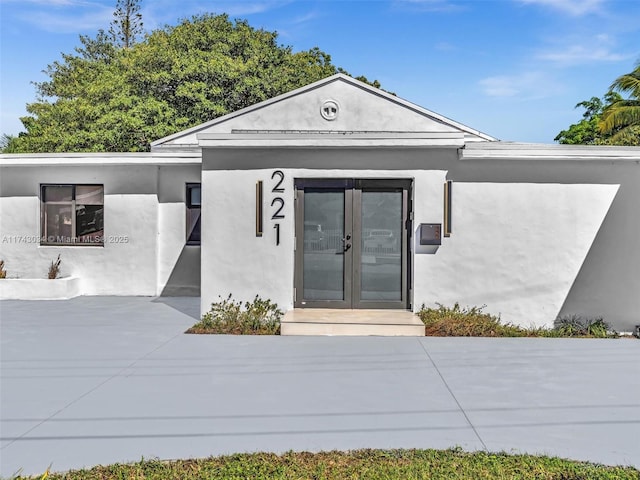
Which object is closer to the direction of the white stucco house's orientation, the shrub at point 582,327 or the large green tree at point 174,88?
the shrub

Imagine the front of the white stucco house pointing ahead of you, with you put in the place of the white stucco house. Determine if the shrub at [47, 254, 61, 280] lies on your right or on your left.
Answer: on your right

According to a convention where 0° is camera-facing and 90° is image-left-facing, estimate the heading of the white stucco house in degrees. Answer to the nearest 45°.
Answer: approximately 0°

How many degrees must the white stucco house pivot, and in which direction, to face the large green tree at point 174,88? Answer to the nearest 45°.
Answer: approximately 135° to its right
